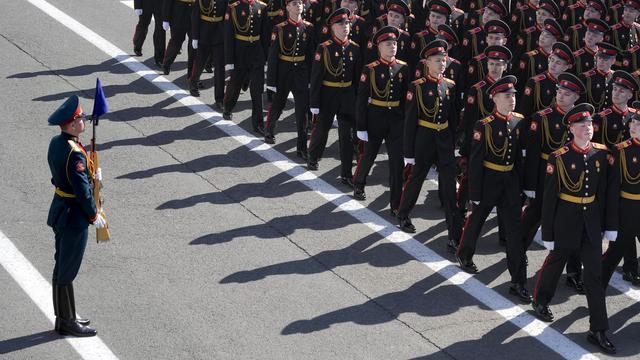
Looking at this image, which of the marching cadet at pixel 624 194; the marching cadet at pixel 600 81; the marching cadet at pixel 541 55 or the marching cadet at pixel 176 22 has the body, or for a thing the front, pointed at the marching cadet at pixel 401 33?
the marching cadet at pixel 176 22

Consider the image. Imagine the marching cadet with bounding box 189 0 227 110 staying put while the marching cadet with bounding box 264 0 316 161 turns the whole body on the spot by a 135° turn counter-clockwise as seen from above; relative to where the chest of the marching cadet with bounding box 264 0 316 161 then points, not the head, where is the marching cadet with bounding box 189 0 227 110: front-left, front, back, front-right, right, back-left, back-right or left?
front-left

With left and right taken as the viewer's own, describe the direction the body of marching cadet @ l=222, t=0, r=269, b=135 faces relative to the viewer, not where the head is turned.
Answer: facing the viewer and to the right of the viewer

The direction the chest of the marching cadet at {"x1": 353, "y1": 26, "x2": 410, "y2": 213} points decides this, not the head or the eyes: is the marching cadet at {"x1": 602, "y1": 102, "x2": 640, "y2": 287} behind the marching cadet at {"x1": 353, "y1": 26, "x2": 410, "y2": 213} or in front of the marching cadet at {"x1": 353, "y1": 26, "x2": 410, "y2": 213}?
in front

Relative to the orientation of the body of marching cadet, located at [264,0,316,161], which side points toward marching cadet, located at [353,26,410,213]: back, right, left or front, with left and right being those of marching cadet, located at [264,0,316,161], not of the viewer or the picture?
front

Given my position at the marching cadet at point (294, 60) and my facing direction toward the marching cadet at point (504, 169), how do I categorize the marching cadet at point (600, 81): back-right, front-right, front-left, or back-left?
front-left

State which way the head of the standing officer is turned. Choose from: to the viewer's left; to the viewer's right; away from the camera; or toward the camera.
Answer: to the viewer's right

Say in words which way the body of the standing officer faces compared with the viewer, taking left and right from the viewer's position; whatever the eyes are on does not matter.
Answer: facing to the right of the viewer

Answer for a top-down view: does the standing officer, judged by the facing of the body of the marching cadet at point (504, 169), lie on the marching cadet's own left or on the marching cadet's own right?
on the marching cadet's own right

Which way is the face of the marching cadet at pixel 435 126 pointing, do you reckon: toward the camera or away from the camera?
toward the camera

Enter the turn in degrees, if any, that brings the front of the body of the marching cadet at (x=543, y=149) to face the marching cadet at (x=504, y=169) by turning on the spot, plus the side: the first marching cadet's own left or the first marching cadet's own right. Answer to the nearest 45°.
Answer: approximately 90° to the first marching cadet's own right

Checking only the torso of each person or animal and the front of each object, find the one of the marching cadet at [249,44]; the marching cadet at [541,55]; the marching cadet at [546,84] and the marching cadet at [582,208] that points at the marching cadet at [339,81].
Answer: the marching cadet at [249,44]

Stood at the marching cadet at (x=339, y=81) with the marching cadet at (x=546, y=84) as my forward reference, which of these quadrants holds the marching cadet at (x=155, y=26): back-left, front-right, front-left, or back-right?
back-left

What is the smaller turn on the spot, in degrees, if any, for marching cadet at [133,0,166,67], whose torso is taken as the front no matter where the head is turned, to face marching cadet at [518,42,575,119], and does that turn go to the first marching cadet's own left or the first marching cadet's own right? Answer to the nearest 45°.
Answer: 0° — they already face them

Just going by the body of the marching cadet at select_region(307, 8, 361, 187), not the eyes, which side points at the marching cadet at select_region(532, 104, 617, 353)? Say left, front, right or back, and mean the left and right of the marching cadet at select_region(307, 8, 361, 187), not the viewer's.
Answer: front

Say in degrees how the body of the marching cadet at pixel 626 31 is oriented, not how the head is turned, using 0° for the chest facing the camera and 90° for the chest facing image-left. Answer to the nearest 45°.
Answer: approximately 315°
